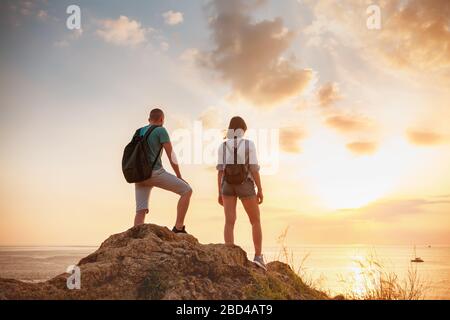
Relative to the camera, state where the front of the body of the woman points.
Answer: away from the camera

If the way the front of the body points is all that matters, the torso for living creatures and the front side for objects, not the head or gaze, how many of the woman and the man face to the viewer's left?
0

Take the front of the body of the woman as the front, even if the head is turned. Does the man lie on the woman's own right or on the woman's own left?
on the woman's own left

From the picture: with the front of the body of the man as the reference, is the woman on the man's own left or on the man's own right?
on the man's own right

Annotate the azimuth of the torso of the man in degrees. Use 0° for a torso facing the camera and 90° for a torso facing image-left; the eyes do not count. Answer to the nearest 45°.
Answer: approximately 225°
